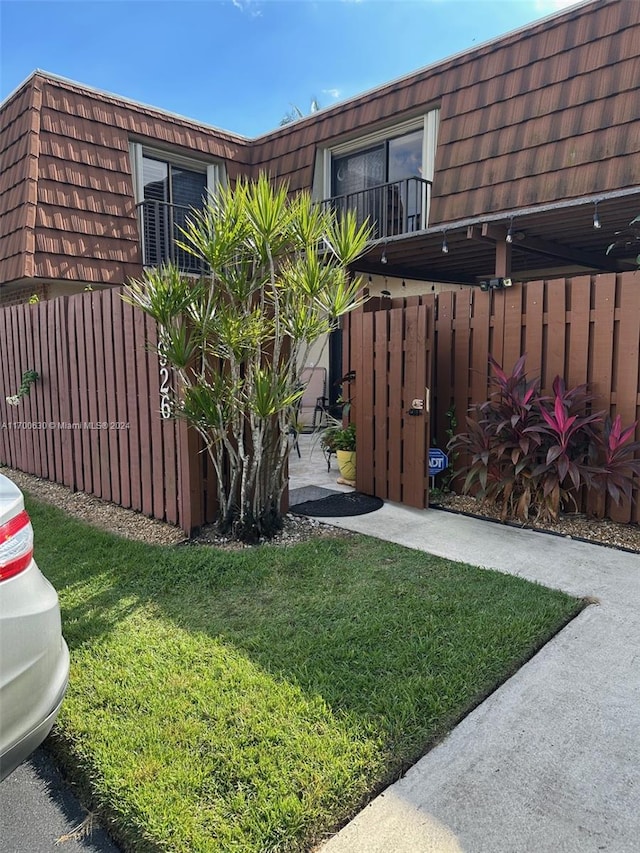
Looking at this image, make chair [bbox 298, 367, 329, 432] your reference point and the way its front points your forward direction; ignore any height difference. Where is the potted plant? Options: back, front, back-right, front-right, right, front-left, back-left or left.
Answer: front-left

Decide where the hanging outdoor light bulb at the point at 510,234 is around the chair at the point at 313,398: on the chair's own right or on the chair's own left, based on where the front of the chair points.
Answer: on the chair's own left

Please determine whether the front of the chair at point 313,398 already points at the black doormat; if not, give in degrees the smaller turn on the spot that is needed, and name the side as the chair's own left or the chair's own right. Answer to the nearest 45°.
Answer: approximately 45° to the chair's own left

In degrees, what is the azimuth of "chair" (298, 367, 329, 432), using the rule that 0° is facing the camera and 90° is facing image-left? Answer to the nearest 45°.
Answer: approximately 45°

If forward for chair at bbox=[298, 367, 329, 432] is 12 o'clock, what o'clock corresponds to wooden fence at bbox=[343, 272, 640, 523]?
The wooden fence is roughly at 10 o'clock from the chair.
